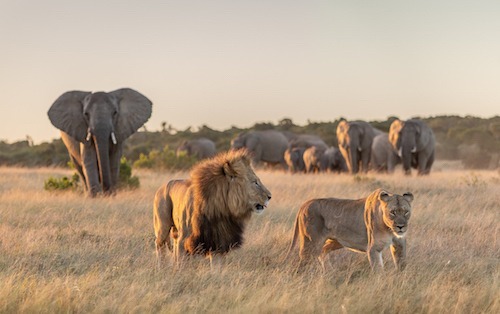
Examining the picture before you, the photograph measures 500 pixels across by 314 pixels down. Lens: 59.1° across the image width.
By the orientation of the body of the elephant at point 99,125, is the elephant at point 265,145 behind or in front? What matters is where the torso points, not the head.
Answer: behind

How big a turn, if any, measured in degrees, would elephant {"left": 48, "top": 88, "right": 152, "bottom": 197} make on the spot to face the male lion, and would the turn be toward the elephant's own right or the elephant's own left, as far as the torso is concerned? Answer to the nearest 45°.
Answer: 0° — it already faces it

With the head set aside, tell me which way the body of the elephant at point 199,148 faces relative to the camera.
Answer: to the viewer's left

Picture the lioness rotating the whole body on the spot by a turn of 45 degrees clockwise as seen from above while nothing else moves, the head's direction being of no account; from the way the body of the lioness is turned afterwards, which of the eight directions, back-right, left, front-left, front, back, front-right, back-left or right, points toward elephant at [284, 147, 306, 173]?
back

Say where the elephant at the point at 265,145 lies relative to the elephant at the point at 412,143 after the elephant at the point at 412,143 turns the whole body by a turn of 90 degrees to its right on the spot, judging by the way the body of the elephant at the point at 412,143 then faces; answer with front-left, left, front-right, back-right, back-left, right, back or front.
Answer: front

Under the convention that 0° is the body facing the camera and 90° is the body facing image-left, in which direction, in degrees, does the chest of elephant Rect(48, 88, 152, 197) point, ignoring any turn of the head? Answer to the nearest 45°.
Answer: approximately 0°

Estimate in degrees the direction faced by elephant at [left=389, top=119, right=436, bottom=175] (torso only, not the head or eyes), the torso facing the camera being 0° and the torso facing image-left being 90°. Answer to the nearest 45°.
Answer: approximately 45°

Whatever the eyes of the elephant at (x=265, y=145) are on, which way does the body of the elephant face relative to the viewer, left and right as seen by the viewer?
facing to the left of the viewer

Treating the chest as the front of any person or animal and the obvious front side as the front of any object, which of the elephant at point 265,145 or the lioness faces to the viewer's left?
the elephant

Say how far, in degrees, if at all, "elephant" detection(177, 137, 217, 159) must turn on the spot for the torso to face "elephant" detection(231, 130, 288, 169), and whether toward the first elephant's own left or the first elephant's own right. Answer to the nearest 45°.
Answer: approximately 135° to the first elephant's own left

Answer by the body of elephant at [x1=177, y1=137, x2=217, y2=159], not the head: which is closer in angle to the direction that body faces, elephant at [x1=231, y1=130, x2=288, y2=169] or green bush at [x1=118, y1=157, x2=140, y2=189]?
the green bush
